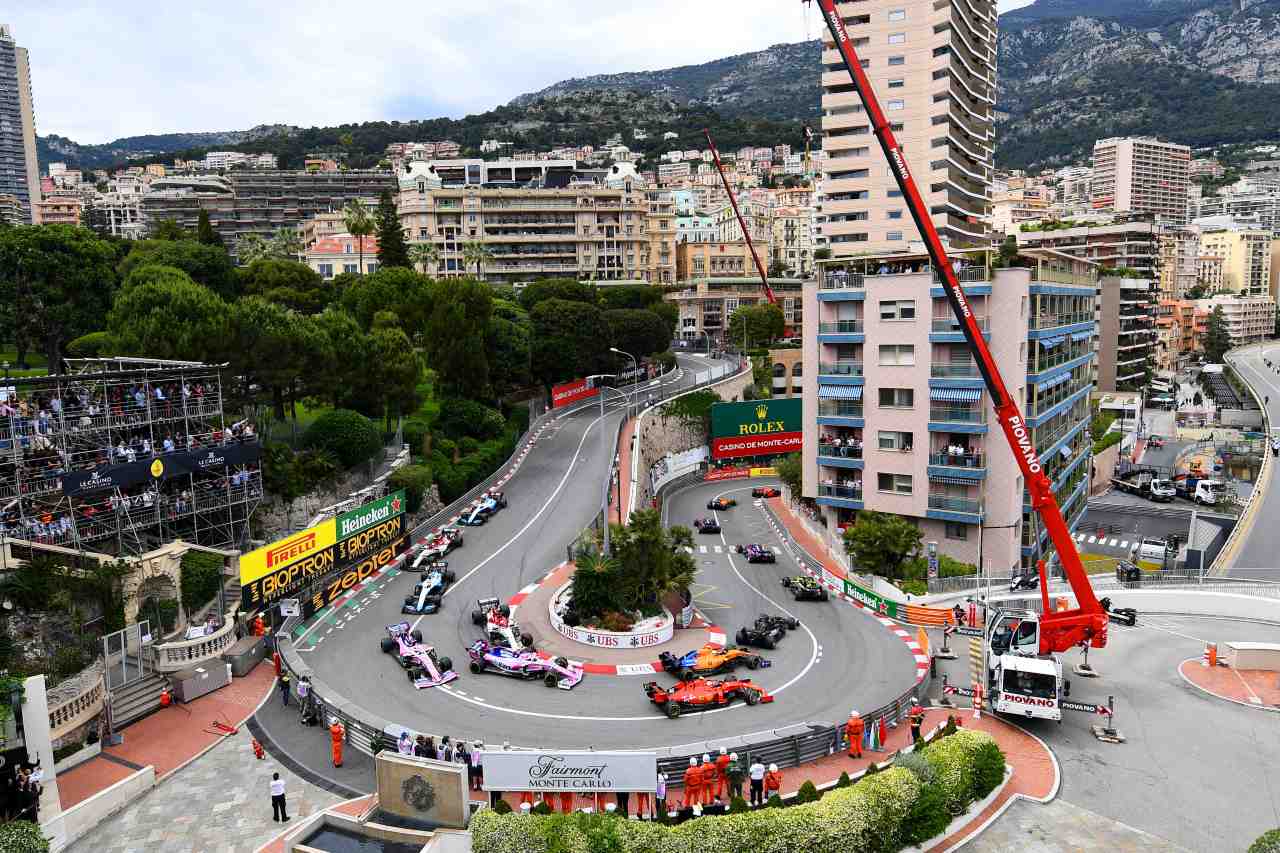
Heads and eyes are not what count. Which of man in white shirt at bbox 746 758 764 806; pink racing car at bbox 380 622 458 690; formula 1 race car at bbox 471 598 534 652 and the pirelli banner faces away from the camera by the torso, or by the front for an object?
the man in white shirt

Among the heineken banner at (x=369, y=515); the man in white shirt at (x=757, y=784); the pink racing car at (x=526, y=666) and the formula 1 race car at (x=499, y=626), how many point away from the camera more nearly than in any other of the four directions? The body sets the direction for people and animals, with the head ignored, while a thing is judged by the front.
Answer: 1

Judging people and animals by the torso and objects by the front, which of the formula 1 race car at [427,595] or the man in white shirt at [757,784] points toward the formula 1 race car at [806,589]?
the man in white shirt

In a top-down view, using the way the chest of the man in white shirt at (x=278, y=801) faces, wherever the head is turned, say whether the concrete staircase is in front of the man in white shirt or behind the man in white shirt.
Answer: in front

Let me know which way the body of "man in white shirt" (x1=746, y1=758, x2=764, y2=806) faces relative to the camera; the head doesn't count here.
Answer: away from the camera

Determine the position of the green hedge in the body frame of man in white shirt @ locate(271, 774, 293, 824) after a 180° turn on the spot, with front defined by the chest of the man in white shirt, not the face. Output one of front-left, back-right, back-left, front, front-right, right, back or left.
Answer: front-left

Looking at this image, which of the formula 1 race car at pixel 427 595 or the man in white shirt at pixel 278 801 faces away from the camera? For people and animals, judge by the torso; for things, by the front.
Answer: the man in white shirt

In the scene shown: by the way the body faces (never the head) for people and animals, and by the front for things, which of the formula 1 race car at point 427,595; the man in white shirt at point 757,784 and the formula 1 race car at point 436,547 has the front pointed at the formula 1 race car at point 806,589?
the man in white shirt

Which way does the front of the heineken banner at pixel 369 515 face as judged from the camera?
facing the viewer and to the right of the viewer

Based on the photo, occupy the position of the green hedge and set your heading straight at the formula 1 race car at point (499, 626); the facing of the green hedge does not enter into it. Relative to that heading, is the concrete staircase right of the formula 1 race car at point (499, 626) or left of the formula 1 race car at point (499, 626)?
left

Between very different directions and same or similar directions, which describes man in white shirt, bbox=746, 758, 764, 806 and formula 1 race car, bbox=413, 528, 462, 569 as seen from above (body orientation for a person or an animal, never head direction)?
very different directions

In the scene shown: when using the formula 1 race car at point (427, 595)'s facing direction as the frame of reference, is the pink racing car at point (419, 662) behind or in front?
in front

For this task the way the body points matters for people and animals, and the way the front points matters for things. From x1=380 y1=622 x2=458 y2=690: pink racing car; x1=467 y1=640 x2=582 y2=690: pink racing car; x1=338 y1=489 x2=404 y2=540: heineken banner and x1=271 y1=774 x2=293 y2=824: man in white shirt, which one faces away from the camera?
the man in white shirt

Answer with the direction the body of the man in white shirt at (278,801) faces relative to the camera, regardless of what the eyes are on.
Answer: away from the camera

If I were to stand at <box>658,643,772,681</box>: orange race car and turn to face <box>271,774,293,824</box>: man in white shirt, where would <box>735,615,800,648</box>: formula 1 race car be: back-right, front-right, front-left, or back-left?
back-right
